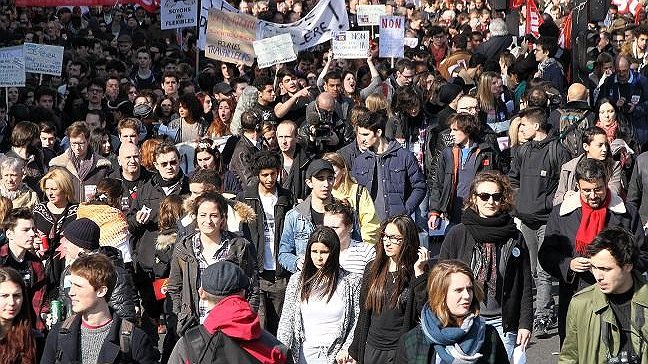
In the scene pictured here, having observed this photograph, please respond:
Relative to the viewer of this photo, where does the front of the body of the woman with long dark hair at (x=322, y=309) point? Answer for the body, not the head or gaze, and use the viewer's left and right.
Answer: facing the viewer

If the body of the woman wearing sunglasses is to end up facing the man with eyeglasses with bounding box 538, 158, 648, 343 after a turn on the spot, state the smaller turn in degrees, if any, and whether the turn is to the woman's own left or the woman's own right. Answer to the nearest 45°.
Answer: approximately 135° to the woman's own left

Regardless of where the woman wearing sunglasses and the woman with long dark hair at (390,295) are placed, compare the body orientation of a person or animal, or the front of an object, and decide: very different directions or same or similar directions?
same or similar directions

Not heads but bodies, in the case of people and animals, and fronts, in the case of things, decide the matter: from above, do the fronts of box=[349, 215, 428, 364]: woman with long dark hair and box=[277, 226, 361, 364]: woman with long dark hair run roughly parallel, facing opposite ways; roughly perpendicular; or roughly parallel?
roughly parallel

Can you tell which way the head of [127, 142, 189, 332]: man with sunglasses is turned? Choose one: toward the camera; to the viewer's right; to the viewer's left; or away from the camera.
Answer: toward the camera

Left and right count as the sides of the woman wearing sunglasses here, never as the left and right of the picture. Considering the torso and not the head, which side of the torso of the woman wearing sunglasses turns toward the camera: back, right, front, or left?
front

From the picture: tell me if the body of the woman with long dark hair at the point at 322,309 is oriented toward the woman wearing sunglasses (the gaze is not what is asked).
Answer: no

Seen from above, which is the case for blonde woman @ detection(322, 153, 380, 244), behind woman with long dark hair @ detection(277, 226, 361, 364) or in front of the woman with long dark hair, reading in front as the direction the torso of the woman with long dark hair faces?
behind

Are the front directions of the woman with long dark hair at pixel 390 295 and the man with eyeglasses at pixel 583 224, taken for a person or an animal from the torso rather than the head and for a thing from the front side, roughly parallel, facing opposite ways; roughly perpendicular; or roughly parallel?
roughly parallel

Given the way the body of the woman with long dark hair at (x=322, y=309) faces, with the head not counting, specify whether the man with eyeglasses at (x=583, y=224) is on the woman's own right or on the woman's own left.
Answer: on the woman's own left

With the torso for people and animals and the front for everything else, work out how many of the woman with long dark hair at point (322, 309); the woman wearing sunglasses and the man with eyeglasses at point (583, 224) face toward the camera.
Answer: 3

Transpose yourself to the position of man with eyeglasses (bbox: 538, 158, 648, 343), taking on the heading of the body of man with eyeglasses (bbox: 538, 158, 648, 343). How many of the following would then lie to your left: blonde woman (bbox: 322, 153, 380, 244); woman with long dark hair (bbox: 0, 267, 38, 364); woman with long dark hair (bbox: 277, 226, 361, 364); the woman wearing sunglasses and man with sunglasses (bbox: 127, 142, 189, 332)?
0

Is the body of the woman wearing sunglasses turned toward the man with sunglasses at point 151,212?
no

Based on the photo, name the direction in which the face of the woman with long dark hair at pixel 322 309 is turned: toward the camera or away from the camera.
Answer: toward the camera
